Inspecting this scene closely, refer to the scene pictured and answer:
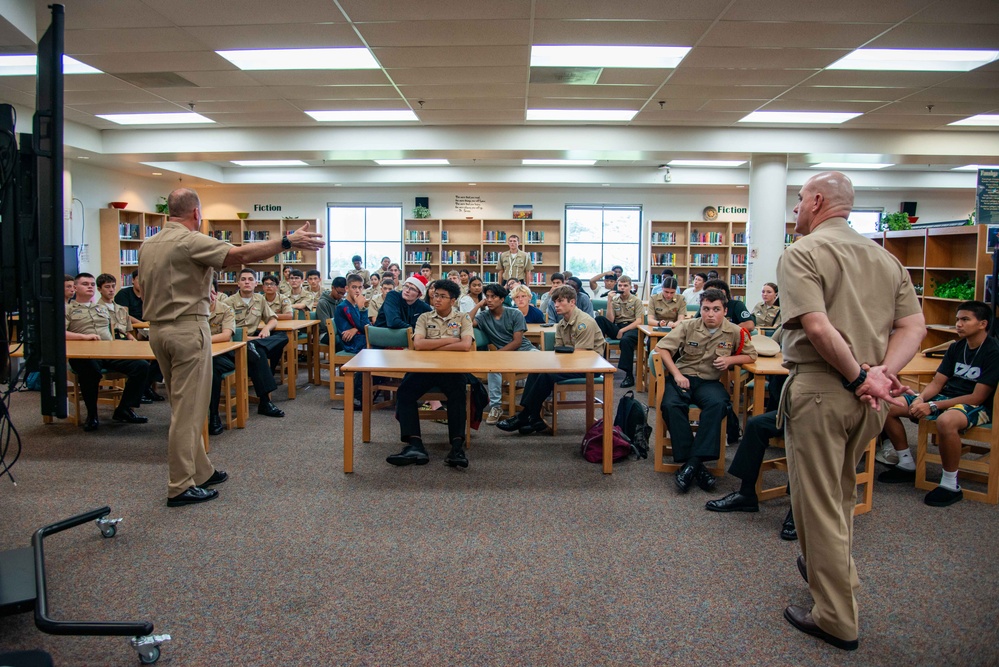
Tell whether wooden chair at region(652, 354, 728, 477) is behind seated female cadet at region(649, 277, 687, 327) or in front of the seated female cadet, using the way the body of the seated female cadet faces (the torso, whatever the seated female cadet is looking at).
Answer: in front

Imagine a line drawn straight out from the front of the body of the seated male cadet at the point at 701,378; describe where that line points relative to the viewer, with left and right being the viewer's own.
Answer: facing the viewer

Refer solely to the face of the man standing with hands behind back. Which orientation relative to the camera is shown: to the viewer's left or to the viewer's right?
to the viewer's left

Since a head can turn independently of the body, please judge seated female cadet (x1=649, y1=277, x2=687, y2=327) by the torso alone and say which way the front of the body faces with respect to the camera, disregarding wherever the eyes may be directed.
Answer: toward the camera

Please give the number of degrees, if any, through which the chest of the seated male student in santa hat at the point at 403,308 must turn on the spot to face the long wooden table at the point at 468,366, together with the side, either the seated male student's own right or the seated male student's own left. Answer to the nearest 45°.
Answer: approximately 45° to the seated male student's own left

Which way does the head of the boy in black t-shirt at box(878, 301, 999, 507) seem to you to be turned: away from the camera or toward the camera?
toward the camera

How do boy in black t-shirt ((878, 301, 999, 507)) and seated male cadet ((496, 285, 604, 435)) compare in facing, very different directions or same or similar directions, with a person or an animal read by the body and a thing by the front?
same or similar directions

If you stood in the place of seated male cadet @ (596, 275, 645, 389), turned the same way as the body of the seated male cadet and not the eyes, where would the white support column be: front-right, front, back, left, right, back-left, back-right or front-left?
back-left

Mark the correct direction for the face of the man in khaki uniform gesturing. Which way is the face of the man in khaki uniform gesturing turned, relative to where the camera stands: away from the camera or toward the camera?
away from the camera

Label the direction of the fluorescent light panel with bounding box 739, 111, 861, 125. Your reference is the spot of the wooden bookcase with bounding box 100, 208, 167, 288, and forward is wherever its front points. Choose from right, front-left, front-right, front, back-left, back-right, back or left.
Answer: front

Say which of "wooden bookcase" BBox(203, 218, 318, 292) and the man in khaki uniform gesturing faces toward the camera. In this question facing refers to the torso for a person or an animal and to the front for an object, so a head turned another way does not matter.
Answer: the wooden bookcase

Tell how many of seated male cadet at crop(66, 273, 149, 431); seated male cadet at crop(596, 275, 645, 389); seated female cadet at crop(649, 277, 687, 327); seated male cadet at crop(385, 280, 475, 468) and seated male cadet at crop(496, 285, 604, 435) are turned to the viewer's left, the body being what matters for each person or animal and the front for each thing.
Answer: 1

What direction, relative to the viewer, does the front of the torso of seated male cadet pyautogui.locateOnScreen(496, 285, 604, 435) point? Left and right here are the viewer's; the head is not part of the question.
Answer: facing to the left of the viewer

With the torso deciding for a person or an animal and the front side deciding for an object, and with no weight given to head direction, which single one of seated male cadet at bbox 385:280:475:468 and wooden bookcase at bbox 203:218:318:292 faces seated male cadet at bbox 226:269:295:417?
the wooden bookcase
